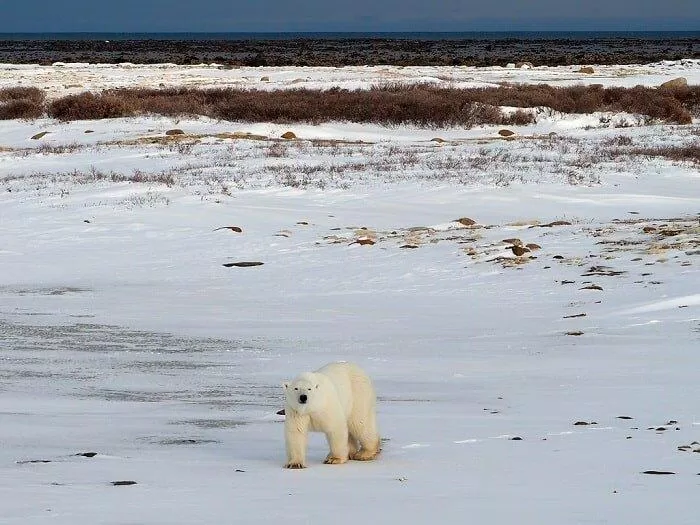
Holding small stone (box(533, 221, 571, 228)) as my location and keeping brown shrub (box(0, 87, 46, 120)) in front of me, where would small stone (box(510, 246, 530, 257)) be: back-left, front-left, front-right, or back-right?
back-left

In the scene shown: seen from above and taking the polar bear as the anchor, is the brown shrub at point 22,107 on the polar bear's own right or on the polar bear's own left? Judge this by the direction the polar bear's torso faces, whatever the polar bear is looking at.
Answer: on the polar bear's own right

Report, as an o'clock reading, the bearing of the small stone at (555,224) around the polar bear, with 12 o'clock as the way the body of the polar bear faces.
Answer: The small stone is roughly at 5 o'clock from the polar bear.

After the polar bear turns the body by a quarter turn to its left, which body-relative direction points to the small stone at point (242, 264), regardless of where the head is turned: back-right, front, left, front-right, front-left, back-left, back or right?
back-left

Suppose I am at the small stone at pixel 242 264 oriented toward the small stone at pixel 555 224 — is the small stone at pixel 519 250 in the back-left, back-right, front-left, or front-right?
front-right

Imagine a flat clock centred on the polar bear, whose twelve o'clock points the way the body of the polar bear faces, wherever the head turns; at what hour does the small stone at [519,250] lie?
The small stone is roughly at 5 o'clock from the polar bear.

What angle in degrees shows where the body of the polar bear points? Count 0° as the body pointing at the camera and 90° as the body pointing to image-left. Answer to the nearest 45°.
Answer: approximately 45°

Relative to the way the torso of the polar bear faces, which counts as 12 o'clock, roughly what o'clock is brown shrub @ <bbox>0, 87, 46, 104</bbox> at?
The brown shrub is roughly at 4 o'clock from the polar bear.

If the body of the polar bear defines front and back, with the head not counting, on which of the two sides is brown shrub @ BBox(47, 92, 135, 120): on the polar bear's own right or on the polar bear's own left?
on the polar bear's own right
